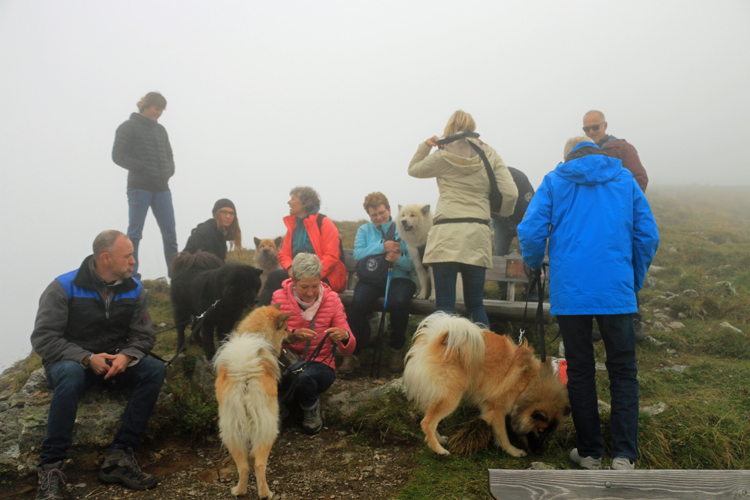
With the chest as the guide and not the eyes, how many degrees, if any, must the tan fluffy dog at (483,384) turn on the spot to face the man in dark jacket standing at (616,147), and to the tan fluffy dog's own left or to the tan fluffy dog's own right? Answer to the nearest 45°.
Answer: approximately 45° to the tan fluffy dog's own left

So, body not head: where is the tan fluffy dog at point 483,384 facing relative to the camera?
to the viewer's right

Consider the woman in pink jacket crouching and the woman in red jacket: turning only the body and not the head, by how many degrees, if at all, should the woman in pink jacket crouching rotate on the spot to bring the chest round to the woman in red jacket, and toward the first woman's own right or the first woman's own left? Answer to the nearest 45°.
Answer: approximately 180°

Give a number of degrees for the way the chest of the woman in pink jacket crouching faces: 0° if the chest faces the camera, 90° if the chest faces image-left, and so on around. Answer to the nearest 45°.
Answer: approximately 0°

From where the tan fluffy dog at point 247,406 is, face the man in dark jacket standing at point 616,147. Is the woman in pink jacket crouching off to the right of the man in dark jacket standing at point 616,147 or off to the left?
left

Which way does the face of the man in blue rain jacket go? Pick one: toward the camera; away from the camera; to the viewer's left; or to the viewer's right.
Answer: away from the camera

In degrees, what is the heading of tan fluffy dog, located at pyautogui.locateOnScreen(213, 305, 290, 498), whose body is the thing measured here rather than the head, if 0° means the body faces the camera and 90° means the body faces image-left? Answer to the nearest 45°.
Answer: approximately 180°

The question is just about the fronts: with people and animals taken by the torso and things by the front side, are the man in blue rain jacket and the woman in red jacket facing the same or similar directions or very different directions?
very different directions

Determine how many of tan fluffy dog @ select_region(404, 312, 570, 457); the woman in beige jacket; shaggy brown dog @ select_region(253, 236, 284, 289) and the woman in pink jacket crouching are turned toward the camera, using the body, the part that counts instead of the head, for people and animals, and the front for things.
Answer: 2

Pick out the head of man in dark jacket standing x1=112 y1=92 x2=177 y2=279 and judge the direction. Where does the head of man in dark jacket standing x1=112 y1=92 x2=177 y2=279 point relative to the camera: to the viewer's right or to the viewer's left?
to the viewer's right

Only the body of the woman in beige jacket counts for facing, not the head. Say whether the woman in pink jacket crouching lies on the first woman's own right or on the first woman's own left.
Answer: on the first woman's own left

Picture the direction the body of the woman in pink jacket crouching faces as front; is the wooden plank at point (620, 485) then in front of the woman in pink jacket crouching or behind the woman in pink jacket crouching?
in front

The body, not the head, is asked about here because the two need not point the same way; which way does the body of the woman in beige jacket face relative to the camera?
away from the camera

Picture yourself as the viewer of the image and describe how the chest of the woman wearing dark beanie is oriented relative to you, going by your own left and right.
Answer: facing the viewer and to the right of the viewer
